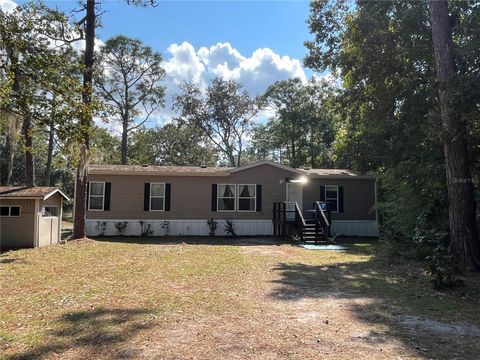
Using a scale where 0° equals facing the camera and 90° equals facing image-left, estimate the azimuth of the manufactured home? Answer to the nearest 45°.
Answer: approximately 0°

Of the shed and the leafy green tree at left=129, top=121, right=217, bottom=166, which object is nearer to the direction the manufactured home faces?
the shed

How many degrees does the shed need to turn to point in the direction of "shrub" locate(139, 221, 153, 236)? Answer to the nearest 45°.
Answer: approximately 90° to its left

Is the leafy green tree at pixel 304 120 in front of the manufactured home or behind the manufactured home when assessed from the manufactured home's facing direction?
behind

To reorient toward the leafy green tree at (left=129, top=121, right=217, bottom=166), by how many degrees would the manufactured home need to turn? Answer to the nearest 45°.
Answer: approximately 180°

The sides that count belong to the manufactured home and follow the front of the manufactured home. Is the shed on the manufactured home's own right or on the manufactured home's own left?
on the manufactured home's own right

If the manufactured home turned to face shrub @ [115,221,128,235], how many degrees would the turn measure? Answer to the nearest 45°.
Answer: approximately 90° to its right

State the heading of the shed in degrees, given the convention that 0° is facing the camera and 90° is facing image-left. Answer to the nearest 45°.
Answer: approximately 315°
